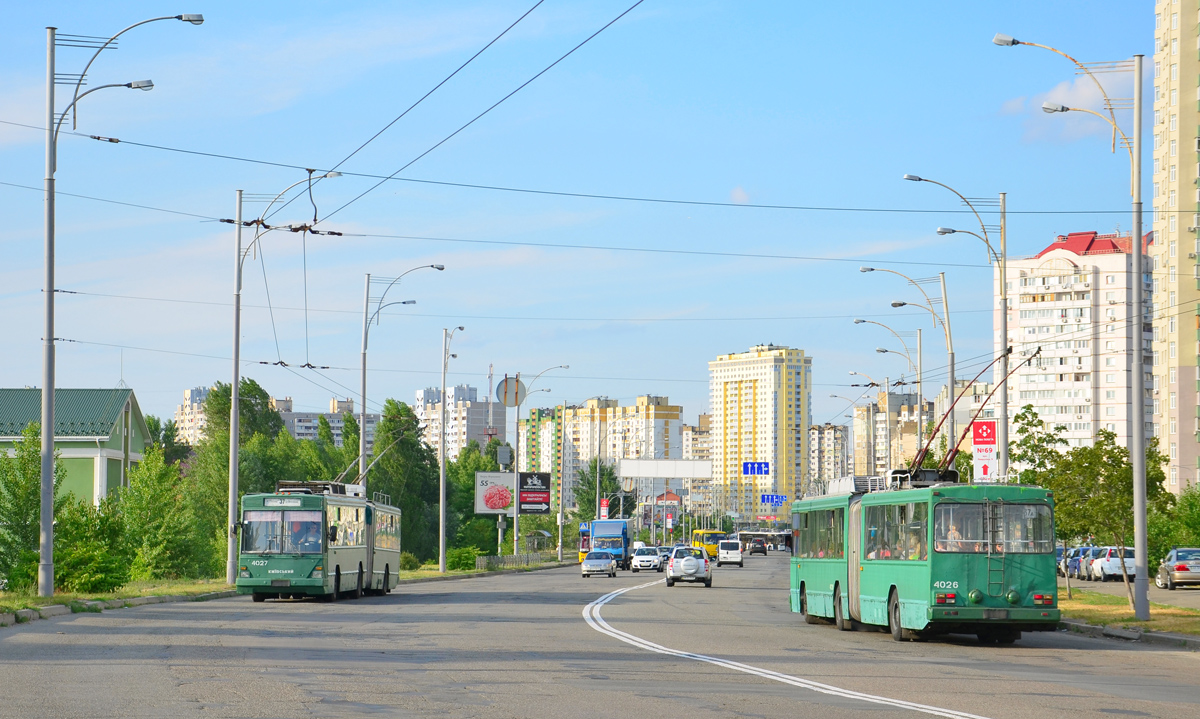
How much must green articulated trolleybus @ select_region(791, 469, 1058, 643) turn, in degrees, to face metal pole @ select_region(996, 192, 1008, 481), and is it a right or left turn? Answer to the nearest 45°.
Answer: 0° — it already faces it

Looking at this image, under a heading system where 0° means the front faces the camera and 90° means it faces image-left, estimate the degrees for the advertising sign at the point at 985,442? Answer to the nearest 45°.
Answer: approximately 0°

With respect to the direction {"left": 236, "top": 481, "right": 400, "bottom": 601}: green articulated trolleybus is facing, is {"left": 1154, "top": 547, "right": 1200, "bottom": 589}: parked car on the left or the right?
on its left

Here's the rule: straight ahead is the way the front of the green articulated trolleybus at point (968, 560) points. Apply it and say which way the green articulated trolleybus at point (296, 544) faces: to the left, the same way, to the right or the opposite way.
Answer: the opposite way

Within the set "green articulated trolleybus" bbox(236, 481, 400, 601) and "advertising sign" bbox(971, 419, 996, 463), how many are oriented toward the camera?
2

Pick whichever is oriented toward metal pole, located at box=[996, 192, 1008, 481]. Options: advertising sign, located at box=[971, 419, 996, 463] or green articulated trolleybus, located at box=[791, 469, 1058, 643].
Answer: the green articulated trolleybus

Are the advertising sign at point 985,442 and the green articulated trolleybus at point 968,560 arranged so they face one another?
yes

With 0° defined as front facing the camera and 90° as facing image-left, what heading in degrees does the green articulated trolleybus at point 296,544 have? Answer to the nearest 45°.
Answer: approximately 0°

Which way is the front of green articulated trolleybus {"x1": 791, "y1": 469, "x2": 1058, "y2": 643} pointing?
away from the camera
